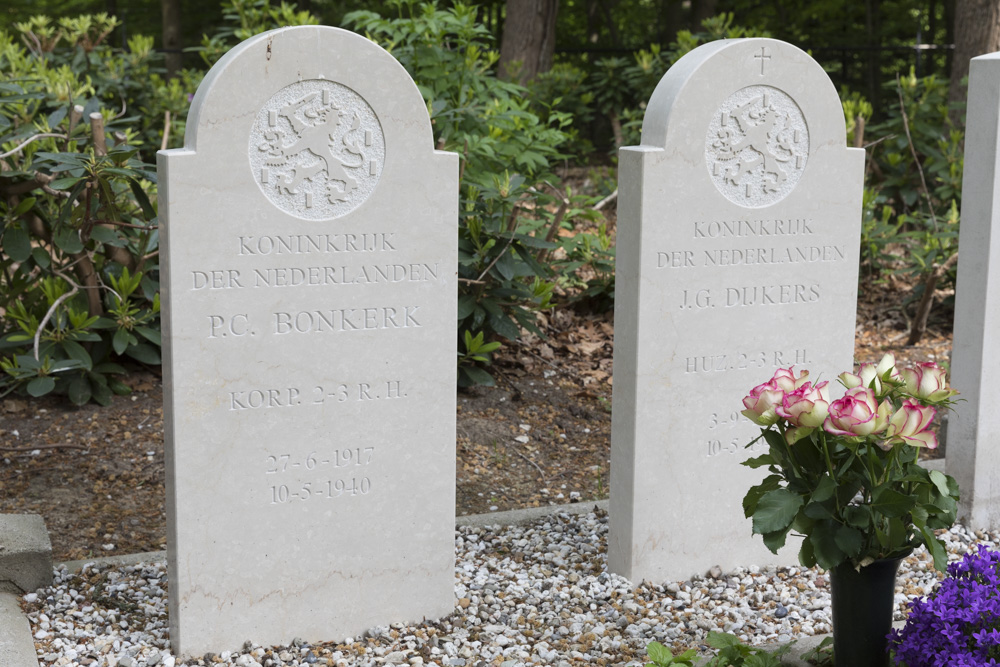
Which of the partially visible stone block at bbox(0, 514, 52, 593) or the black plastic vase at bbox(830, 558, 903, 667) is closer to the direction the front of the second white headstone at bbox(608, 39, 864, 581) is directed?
the black plastic vase

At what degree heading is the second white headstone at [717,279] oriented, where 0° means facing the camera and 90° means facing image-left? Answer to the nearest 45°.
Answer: approximately 315°

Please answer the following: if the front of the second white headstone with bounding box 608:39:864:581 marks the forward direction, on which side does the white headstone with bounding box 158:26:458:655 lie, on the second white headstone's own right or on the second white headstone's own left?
on the second white headstone's own right

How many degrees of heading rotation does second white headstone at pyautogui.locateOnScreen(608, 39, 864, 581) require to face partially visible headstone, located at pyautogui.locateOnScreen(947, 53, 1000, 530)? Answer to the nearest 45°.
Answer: approximately 90° to its left

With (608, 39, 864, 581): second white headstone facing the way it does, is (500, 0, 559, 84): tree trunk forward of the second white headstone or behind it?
behind

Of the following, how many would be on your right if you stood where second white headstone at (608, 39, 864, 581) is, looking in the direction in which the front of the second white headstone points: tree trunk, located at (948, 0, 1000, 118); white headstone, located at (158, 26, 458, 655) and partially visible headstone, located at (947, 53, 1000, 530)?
1

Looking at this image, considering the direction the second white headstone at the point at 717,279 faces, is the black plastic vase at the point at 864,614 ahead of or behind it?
ahead

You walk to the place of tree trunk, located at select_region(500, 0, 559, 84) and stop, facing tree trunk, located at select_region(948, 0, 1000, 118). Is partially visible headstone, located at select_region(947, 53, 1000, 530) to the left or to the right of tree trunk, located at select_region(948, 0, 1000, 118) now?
right

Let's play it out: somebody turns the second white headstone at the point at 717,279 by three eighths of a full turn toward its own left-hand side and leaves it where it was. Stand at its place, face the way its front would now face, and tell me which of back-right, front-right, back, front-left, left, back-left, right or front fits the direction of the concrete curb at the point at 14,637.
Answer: back-left

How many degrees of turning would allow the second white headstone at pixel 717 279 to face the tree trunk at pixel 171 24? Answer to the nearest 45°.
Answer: approximately 180°

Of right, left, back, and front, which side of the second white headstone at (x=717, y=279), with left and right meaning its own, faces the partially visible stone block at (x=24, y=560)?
right
